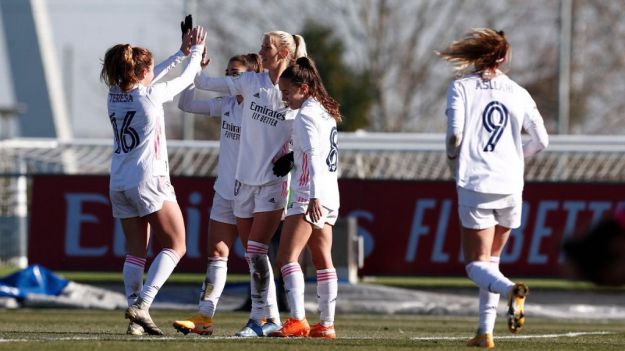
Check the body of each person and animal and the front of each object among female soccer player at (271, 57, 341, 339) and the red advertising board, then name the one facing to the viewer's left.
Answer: the female soccer player

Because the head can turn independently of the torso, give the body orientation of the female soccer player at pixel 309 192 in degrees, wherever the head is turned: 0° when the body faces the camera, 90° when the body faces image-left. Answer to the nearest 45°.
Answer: approximately 90°

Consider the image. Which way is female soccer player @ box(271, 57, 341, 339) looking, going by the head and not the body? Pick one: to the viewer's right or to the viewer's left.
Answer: to the viewer's left

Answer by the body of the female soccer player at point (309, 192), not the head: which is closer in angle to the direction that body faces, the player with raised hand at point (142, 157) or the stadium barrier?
the player with raised hand

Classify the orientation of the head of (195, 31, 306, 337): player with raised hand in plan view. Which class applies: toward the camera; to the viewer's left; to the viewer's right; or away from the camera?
to the viewer's left

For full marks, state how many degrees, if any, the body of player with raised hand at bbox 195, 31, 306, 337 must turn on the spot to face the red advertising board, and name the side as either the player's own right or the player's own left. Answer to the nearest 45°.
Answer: approximately 135° to the player's own right

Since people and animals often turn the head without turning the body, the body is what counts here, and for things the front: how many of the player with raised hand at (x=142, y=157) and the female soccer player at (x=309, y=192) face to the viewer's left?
1

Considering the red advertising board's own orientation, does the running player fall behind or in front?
in front

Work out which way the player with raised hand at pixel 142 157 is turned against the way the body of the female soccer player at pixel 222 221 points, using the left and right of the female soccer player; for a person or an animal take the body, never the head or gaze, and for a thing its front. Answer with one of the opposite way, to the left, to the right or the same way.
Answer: the opposite way

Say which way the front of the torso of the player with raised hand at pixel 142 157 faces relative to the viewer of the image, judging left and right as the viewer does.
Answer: facing away from the viewer and to the right of the viewer

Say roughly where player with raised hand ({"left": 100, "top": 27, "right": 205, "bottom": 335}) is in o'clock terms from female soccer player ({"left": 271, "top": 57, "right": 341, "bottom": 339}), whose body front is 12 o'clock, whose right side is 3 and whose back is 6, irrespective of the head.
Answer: The player with raised hand is roughly at 12 o'clock from the female soccer player.

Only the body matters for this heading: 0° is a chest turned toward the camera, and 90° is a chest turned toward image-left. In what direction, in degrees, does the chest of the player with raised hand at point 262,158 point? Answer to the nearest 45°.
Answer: approximately 45°
